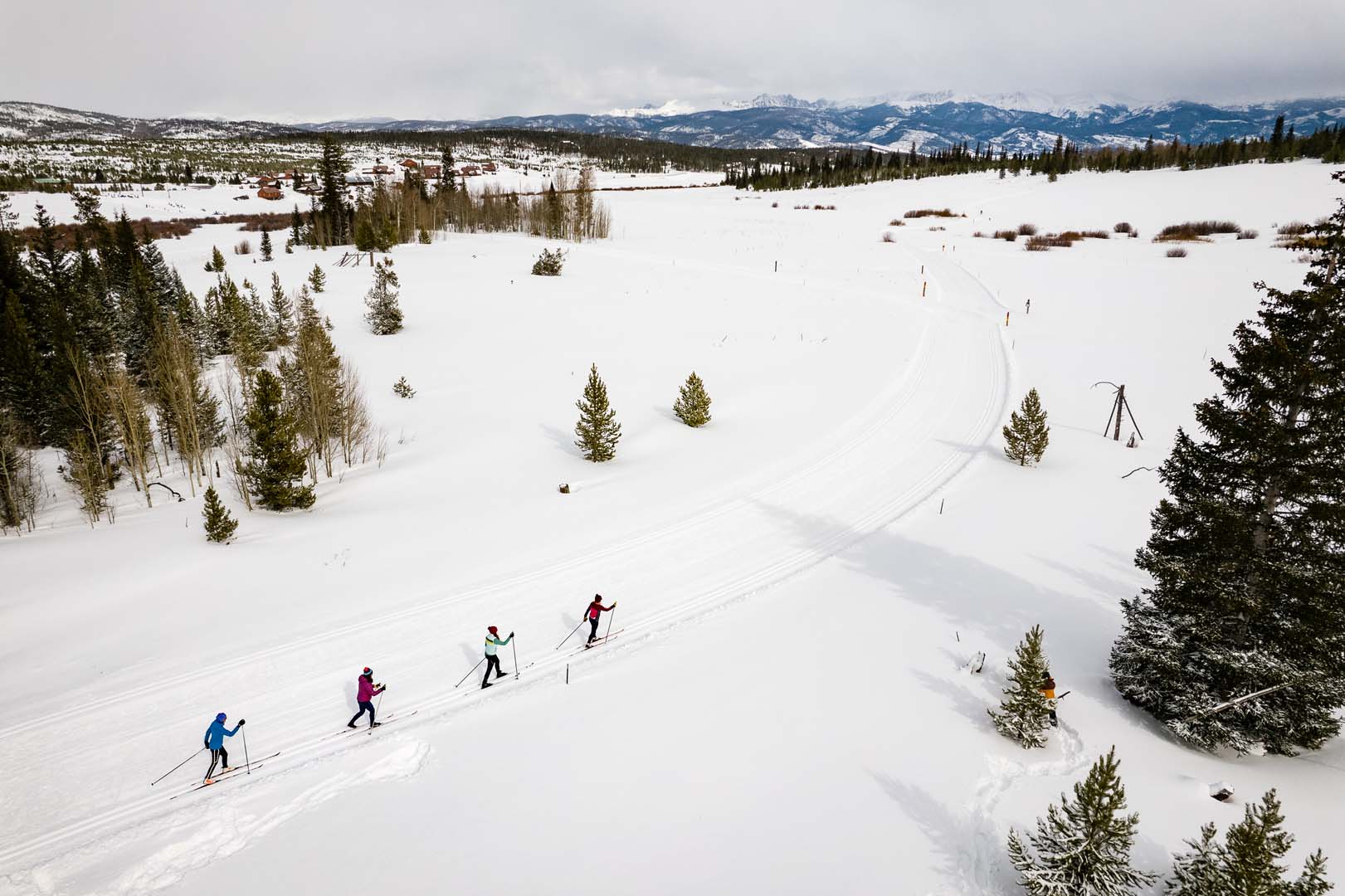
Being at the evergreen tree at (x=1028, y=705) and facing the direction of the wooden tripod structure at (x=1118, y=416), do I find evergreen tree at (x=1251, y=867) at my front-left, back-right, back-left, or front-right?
back-right

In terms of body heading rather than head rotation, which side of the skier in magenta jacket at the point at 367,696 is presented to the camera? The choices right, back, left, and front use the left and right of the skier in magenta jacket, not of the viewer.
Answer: right

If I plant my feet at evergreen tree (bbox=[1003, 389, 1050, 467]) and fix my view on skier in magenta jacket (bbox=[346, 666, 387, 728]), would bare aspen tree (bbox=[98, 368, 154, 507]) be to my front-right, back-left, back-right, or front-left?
front-right

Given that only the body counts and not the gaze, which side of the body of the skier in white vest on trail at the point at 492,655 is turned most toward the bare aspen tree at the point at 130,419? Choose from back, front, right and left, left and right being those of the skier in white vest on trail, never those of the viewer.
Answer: left

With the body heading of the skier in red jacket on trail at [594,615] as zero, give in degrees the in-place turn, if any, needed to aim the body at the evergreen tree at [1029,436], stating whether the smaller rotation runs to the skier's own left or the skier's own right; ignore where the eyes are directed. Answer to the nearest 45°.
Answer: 0° — they already face it

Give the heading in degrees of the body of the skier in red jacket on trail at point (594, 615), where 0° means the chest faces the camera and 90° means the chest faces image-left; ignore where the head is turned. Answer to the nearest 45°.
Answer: approximately 225°

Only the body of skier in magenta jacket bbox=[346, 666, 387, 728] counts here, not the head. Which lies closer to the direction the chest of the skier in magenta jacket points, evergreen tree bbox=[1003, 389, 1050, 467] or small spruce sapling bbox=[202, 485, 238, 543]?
the evergreen tree

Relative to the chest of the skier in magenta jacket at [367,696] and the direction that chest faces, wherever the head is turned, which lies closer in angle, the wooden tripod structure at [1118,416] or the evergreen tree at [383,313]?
the wooden tripod structure

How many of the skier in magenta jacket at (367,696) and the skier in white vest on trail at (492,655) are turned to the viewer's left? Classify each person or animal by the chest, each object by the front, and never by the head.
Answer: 0

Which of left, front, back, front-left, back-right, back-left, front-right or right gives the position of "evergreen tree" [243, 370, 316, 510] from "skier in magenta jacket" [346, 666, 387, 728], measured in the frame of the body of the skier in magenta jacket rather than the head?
left

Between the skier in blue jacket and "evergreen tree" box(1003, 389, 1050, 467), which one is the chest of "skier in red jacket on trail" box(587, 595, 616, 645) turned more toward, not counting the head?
the evergreen tree

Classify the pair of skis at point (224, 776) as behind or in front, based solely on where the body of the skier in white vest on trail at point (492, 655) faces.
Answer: behind

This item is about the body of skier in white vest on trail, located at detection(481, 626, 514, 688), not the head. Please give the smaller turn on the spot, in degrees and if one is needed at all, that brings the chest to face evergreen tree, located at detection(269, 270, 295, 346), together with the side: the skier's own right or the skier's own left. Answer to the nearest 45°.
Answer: approximately 45° to the skier's own left

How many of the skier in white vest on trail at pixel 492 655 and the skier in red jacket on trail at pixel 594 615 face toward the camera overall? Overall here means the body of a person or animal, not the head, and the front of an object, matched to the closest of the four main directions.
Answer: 0

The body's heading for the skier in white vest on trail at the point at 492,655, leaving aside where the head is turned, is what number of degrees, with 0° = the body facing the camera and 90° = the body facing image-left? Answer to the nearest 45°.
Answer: approximately 225°

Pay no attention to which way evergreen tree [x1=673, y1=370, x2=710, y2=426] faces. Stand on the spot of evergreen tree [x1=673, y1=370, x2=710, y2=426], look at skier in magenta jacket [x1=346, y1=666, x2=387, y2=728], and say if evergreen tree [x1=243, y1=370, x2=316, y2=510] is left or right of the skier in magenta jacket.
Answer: right

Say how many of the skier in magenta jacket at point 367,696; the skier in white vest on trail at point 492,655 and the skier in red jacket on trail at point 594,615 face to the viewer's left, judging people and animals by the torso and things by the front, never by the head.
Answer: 0

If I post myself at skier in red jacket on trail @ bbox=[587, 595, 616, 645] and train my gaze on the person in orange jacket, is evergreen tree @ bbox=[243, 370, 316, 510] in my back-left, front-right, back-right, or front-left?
back-left

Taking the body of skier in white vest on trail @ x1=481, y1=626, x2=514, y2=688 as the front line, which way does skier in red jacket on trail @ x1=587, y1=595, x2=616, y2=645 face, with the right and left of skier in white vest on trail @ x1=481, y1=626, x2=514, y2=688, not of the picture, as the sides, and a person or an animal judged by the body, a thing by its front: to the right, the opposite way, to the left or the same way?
the same way
